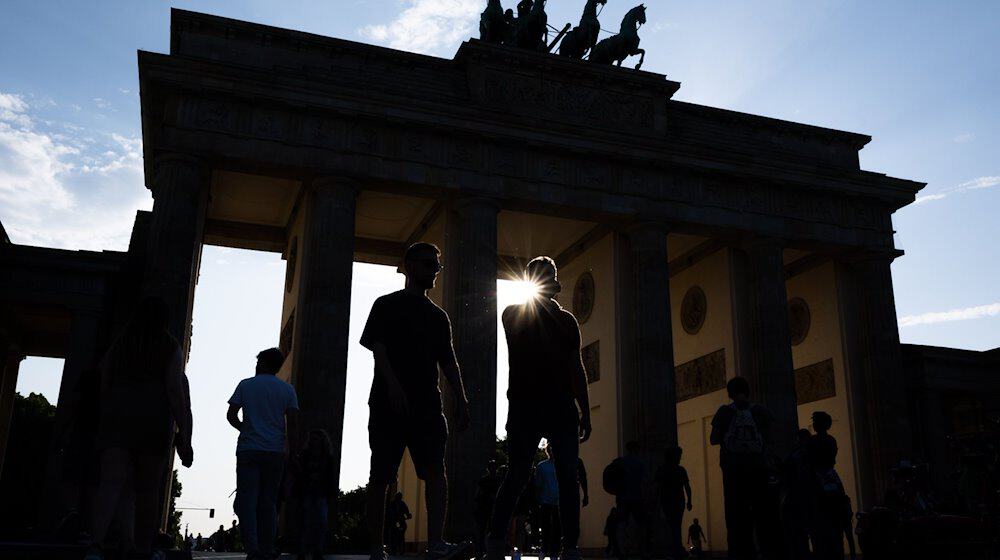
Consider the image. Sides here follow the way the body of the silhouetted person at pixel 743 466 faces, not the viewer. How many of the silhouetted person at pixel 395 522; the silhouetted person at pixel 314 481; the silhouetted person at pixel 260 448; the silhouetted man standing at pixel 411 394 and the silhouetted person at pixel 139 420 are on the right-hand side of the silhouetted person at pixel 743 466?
0

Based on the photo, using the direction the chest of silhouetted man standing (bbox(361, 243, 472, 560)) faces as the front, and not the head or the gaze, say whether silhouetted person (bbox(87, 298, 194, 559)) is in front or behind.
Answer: behind

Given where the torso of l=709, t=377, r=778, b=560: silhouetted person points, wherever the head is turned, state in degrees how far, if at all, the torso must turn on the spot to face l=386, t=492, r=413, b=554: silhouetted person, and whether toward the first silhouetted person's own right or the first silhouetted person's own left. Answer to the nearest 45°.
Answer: approximately 45° to the first silhouetted person's own left

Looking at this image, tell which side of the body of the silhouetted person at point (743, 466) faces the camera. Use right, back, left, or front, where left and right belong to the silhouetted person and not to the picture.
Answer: back

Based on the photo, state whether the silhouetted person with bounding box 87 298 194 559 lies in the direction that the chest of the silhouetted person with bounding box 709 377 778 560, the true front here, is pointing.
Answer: no

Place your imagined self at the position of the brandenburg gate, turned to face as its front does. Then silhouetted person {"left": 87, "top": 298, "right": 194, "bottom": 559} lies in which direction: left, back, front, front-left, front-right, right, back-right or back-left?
front-right

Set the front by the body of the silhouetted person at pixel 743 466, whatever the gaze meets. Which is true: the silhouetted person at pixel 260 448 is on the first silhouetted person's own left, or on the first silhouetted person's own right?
on the first silhouetted person's own left

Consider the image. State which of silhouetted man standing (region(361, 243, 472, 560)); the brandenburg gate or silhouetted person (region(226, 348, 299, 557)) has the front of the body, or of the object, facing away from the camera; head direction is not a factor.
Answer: the silhouetted person

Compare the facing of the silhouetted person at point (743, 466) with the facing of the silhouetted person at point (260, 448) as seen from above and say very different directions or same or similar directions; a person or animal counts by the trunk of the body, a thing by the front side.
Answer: same or similar directions

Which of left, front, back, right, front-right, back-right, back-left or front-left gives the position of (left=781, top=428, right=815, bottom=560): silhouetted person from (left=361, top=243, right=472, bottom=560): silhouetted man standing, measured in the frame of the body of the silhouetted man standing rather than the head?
left

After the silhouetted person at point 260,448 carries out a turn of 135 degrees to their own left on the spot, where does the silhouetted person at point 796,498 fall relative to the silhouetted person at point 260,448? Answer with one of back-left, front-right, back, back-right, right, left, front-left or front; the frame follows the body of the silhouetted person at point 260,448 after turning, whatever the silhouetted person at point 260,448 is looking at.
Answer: back-left

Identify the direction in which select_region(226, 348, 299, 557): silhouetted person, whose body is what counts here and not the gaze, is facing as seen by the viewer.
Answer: away from the camera

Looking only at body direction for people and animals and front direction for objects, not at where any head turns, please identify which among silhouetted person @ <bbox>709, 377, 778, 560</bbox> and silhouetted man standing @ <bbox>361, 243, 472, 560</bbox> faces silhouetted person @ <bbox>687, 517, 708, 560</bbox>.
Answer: silhouetted person @ <bbox>709, 377, 778, 560</bbox>

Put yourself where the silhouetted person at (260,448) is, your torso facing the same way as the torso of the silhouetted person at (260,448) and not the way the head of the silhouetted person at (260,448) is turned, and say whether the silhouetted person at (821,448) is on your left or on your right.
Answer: on your right

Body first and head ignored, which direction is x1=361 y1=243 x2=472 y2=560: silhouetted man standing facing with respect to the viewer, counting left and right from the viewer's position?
facing the viewer and to the right of the viewer

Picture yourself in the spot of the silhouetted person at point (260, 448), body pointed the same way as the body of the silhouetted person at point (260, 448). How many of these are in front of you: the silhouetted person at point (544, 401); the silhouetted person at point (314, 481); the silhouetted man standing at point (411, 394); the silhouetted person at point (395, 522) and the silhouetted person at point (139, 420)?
2
